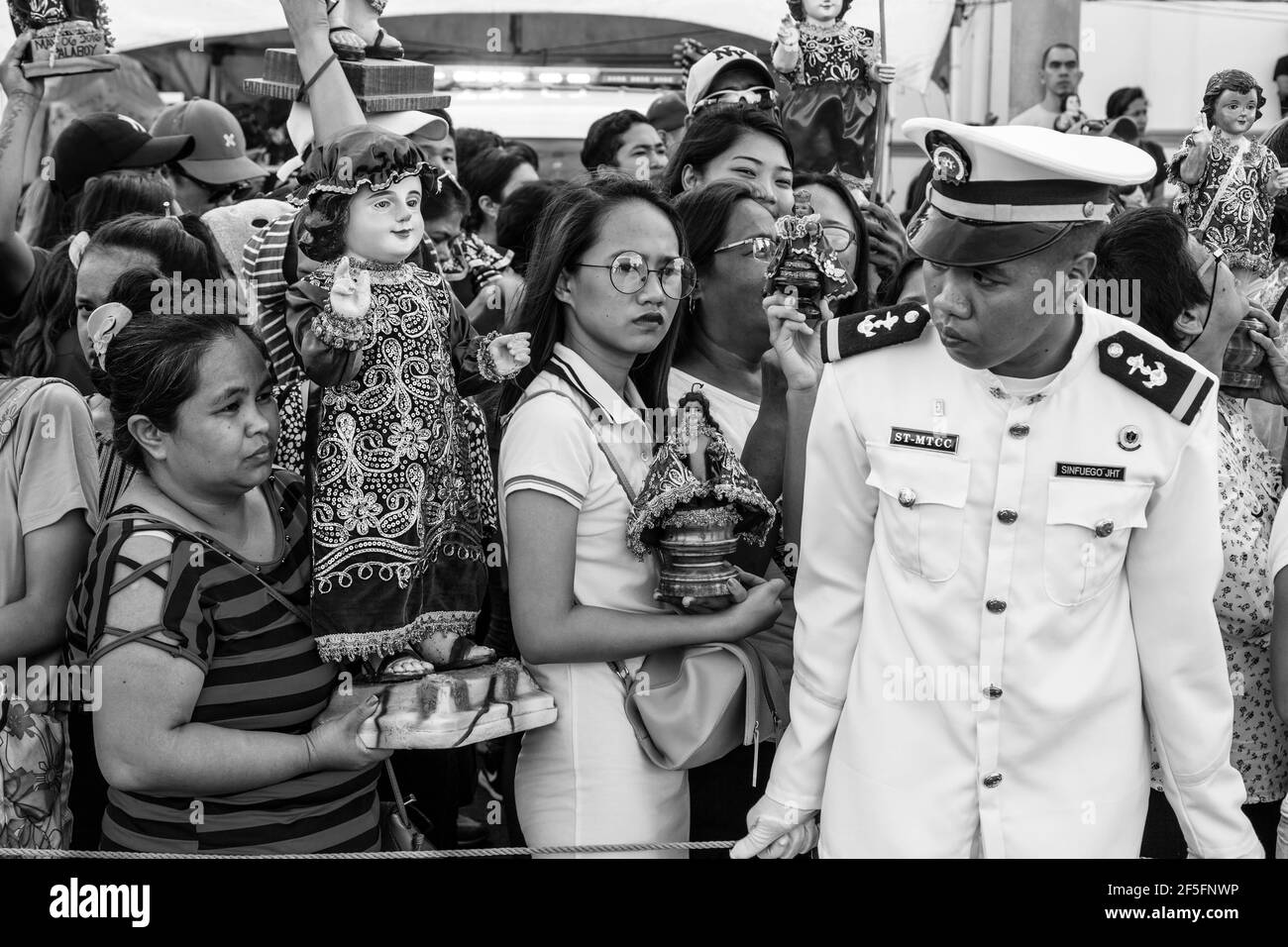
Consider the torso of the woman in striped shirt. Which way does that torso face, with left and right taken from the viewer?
facing the viewer and to the right of the viewer

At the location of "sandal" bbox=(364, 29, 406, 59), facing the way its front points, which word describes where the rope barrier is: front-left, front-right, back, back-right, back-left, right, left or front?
front-right

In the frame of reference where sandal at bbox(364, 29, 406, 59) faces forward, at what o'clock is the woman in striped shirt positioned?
The woman in striped shirt is roughly at 2 o'clock from the sandal.

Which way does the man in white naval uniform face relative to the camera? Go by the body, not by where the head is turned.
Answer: toward the camera

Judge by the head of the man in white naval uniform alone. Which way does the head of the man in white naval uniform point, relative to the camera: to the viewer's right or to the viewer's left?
to the viewer's left

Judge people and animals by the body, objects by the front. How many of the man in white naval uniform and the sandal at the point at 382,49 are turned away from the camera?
0

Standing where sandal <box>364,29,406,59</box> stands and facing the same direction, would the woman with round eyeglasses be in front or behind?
in front

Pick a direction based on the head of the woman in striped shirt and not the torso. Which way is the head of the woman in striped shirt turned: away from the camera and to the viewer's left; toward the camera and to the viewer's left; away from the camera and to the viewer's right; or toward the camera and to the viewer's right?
toward the camera and to the viewer's right
